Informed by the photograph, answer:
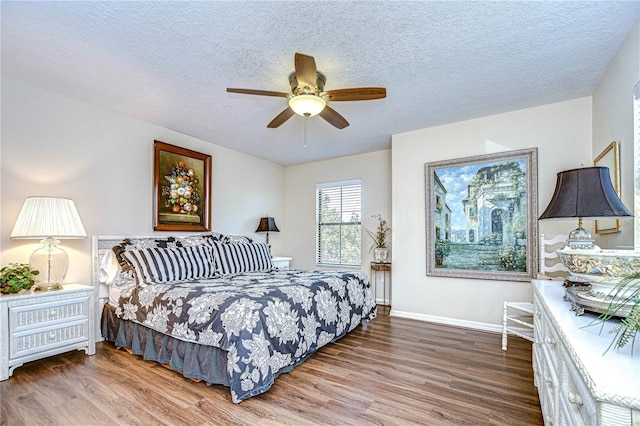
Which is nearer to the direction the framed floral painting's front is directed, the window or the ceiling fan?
the ceiling fan

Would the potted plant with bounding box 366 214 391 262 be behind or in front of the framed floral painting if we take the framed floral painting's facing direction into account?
in front

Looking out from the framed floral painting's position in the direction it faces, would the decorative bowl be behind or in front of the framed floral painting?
in front

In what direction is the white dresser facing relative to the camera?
to the viewer's left

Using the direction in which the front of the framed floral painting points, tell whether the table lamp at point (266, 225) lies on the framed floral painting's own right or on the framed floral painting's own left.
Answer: on the framed floral painting's own left

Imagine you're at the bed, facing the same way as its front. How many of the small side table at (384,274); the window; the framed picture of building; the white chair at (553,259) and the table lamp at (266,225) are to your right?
0

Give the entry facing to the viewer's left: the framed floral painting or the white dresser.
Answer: the white dresser

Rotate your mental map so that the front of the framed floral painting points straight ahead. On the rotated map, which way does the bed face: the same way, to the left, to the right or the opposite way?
the same way

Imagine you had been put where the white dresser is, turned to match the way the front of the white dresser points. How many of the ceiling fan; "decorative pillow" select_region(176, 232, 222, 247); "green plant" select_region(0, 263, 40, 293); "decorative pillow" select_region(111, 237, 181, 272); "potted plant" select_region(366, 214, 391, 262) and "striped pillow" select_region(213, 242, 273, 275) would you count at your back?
0

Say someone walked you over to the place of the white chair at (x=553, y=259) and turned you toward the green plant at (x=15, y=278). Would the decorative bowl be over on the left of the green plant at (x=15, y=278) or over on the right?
left

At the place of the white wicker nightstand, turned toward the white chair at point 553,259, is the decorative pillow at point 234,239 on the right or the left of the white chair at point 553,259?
left

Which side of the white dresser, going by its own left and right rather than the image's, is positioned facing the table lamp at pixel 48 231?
front

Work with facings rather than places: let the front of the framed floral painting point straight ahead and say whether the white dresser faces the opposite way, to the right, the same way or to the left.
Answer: the opposite way

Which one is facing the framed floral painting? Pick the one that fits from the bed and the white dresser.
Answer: the white dresser

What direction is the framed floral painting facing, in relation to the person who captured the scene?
facing the viewer and to the right of the viewer

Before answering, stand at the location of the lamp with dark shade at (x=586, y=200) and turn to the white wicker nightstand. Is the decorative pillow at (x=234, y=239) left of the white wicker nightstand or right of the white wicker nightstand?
right

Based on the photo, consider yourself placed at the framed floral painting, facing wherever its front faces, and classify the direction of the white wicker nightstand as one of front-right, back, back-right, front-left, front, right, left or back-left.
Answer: right

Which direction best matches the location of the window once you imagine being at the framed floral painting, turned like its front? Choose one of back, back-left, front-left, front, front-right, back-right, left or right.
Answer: front-left

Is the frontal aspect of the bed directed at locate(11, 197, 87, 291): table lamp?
no
